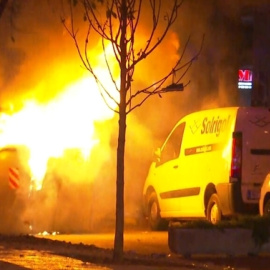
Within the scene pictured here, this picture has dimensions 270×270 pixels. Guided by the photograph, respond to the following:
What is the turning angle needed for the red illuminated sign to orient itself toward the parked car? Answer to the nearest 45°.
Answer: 0° — it already faces it

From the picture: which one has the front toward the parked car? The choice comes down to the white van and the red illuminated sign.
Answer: the red illuminated sign

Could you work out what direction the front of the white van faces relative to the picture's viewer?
facing away from the viewer and to the left of the viewer

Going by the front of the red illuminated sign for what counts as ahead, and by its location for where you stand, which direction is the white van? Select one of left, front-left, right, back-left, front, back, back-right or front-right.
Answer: front

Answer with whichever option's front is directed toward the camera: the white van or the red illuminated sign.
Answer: the red illuminated sign

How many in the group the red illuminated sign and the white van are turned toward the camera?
1

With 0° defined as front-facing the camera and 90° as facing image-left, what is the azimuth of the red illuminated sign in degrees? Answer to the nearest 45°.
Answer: approximately 0°

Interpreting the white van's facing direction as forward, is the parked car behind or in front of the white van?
behind

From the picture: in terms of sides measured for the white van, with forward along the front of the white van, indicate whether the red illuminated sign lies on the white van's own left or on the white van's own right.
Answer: on the white van's own right
